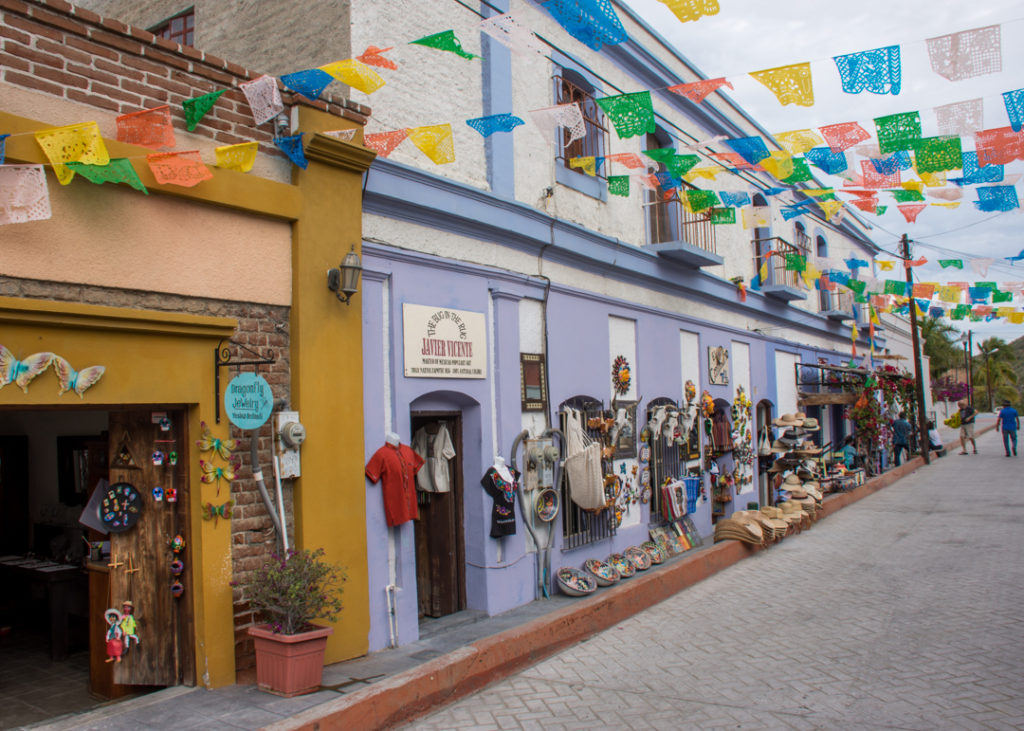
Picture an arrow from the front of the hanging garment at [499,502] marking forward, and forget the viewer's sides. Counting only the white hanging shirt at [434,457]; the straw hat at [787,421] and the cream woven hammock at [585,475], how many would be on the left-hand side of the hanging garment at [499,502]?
2

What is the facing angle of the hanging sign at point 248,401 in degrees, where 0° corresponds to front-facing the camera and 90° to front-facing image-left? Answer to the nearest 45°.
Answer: approximately 0°

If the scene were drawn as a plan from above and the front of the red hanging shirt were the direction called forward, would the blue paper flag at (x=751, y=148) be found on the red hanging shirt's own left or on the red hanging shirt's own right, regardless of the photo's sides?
on the red hanging shirt's own left

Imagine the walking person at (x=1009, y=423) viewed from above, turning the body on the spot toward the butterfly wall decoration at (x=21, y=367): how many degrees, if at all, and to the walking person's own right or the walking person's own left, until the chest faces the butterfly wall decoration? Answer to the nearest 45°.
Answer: approximately 180°

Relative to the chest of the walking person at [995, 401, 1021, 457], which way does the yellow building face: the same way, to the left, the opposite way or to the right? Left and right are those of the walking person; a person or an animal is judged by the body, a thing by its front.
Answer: to the right

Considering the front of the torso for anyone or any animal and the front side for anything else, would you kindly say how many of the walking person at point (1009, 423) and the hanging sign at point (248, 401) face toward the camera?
1

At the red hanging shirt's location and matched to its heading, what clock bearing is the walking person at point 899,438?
The walking person is roughly at 9 o'clock from the red hanging shirt.

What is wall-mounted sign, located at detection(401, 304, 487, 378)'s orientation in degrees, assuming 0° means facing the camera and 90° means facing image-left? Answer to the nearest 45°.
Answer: approximately 315°

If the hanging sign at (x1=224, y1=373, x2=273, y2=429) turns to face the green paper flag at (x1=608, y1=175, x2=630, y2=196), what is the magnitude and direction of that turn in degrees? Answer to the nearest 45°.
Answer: approximately 135° to its left

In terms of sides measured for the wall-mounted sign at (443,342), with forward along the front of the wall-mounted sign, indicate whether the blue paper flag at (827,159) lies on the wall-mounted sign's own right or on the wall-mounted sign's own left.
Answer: on the wall-mounted sign's own left
